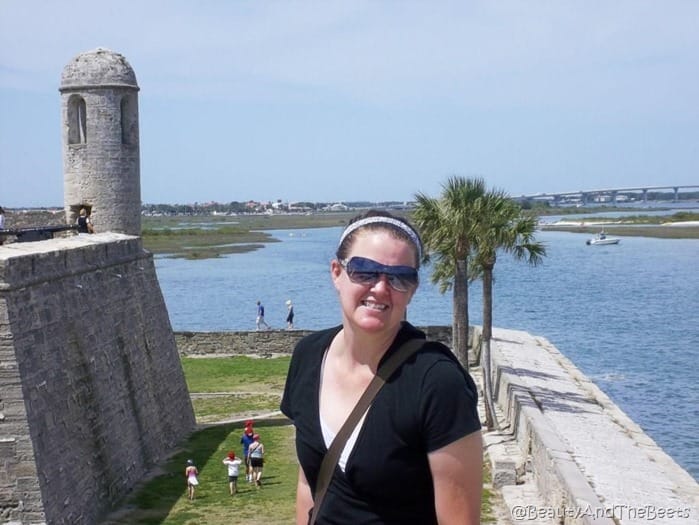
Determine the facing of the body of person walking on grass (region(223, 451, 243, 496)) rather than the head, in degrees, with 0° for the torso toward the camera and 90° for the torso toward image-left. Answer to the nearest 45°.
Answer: approximately 180°

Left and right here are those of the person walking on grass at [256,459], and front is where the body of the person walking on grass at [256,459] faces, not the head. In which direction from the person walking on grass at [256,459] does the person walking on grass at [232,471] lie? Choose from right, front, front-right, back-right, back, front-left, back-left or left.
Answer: back-left

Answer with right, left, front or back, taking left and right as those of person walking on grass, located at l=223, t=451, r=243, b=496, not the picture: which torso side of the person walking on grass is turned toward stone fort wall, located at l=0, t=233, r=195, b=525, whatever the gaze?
left

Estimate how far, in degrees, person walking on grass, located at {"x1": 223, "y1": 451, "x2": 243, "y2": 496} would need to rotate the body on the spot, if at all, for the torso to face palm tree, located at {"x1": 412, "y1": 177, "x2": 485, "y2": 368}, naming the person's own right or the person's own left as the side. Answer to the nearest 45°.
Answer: approximately 45° to the person's own right

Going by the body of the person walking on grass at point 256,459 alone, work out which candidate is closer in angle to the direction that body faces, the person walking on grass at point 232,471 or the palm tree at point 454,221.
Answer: the palm tree

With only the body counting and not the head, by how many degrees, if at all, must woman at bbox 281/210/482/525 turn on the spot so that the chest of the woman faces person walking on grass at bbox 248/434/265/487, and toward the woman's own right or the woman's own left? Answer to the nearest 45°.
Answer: approximately 135° to the woman's own right

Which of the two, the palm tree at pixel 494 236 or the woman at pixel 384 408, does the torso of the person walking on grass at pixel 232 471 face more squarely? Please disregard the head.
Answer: the palm tree

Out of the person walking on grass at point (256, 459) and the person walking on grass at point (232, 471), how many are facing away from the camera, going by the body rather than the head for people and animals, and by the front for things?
2

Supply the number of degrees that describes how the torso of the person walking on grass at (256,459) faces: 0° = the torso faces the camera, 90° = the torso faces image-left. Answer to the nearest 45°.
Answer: approximately 180°

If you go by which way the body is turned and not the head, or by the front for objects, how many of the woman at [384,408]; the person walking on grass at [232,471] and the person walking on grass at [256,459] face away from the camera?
2

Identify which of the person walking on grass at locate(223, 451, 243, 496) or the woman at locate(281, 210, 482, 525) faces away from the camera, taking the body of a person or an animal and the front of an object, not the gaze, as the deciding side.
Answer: the person walking on grass

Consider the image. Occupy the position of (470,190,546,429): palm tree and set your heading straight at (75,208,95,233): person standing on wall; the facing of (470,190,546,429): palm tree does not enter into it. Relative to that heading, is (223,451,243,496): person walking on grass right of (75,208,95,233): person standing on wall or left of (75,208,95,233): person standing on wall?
left

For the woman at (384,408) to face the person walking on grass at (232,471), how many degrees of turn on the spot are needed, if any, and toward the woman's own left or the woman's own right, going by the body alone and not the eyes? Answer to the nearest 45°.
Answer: approximately 135° to the woman's own right

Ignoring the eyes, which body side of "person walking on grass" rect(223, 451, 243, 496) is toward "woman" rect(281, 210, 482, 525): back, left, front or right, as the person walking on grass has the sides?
back
